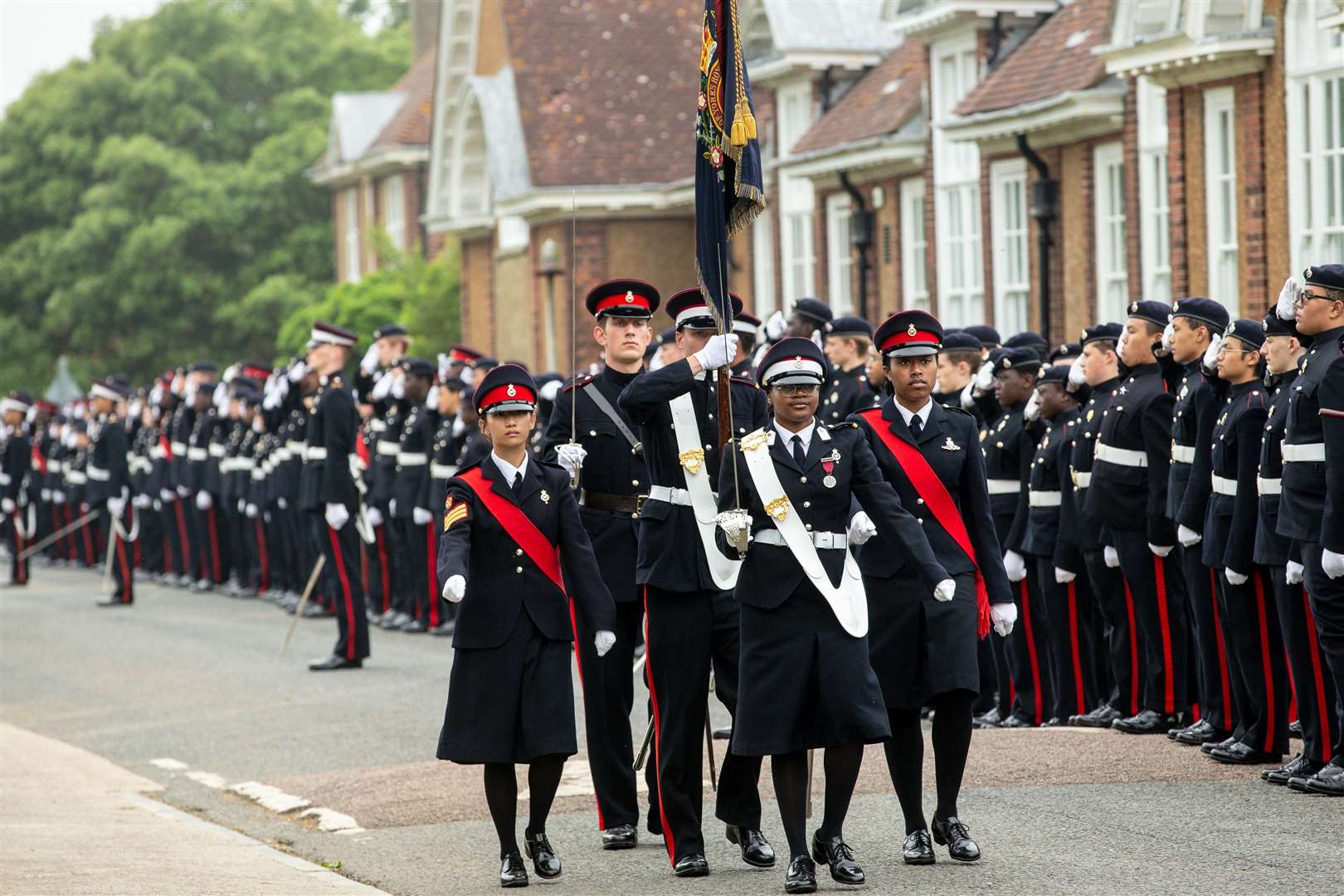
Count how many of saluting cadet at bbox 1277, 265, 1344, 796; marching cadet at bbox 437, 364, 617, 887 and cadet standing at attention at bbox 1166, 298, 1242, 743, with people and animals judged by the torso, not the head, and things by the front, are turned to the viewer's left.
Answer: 2

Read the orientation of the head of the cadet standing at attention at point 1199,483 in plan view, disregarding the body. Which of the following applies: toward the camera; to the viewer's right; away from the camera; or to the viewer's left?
to the viewer's left

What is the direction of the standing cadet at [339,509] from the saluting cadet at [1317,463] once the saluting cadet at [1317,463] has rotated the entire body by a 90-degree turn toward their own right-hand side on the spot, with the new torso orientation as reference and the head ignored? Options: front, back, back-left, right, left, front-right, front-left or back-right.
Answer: front-left

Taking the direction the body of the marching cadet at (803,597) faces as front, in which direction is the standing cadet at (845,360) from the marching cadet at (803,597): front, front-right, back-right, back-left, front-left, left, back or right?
back

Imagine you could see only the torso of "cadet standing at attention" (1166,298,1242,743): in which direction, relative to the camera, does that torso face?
to the viewer's left

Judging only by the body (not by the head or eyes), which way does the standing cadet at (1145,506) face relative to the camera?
to the viewer's left

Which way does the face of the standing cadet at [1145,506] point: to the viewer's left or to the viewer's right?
to the viewer's left

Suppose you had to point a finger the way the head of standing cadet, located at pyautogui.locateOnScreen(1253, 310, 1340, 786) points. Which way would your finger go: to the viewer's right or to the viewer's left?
to the viewer's left

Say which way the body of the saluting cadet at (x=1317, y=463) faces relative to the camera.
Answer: to the viewer's left

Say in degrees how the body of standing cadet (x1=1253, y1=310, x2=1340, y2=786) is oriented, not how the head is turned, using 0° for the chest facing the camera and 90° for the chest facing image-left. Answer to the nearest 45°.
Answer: approximately 90°

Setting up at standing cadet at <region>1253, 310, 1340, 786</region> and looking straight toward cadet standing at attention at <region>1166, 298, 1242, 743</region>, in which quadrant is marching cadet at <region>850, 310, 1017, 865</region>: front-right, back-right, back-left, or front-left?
back-left
